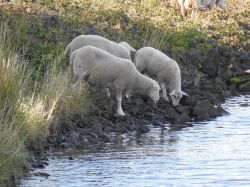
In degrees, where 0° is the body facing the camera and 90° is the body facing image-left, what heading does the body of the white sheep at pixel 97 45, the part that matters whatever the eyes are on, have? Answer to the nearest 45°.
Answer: approximately 270°

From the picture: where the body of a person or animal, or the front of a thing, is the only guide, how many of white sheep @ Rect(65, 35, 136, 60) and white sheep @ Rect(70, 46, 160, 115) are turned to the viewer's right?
2

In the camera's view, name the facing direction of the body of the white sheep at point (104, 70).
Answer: to the viewer's right

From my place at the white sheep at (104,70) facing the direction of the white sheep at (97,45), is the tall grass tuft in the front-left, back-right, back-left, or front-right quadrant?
back-left
